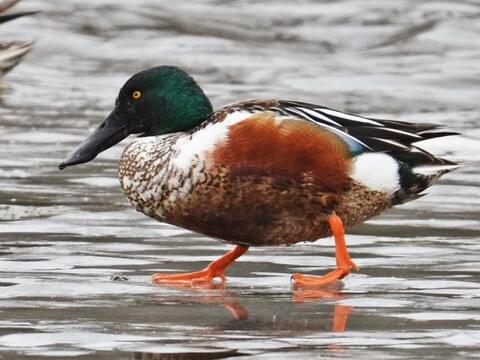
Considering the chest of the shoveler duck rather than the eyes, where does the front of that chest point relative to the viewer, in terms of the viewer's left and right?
facing to the left of the viewer
